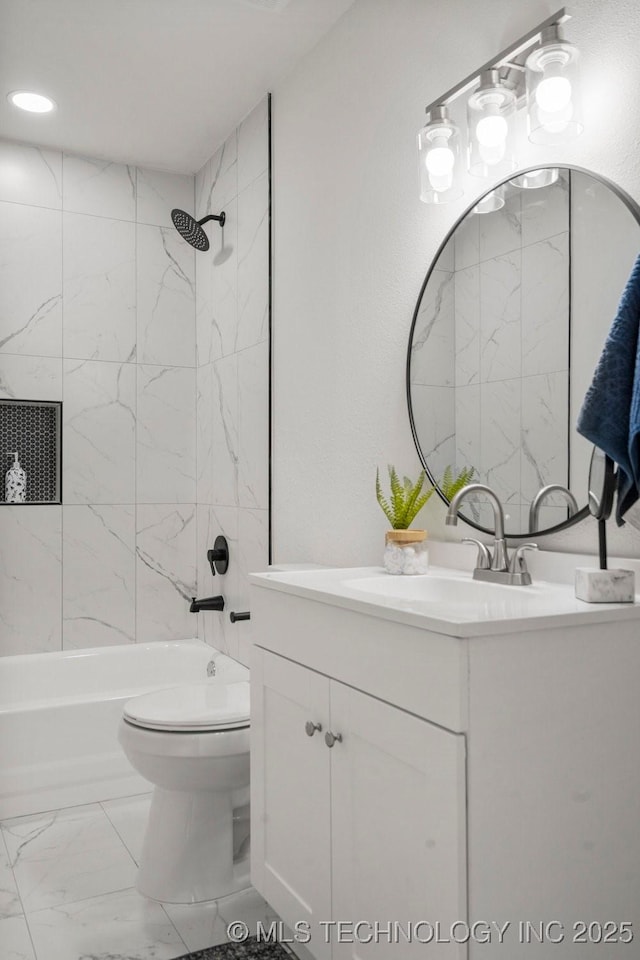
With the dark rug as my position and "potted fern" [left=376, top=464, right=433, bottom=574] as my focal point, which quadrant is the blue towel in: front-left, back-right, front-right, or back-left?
front-right

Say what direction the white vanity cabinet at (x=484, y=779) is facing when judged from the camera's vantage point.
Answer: facing the viewer and to the left of the viewer

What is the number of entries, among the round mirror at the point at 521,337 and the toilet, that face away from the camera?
0

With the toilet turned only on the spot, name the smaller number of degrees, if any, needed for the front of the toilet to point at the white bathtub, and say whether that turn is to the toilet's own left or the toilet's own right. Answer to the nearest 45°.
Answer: approximately 90° to the toilet's own right

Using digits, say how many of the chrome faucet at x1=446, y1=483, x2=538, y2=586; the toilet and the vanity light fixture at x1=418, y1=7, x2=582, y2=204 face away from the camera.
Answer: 0

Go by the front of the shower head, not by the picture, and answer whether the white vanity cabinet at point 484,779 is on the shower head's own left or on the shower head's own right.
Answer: on the shower head's own left
